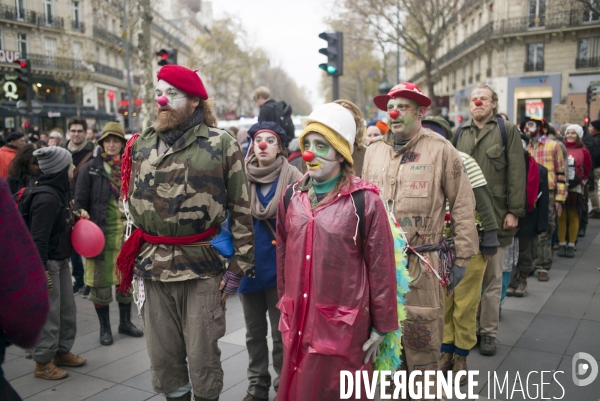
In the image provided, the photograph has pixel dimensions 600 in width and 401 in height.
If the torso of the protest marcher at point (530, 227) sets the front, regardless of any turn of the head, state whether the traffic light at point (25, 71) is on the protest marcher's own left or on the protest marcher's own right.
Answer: on the protest marcher's own right

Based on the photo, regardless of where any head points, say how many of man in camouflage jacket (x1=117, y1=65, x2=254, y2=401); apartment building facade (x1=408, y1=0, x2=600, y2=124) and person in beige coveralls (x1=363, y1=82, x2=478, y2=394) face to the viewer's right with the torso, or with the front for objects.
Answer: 0

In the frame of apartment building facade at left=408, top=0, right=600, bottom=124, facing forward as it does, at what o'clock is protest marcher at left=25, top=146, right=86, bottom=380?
The protest marcher is roughly at 11 o'clock from the apartment building facade.

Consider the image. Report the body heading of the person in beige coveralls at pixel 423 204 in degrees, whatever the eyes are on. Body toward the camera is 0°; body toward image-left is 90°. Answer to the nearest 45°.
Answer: approximately 45°

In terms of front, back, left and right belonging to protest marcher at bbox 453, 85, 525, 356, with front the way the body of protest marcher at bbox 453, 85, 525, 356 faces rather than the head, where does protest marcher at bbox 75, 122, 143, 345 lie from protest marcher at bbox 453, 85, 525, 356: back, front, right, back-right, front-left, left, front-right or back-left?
front-right

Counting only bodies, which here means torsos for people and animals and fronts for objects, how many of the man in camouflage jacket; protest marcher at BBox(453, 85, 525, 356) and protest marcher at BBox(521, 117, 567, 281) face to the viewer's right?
0
